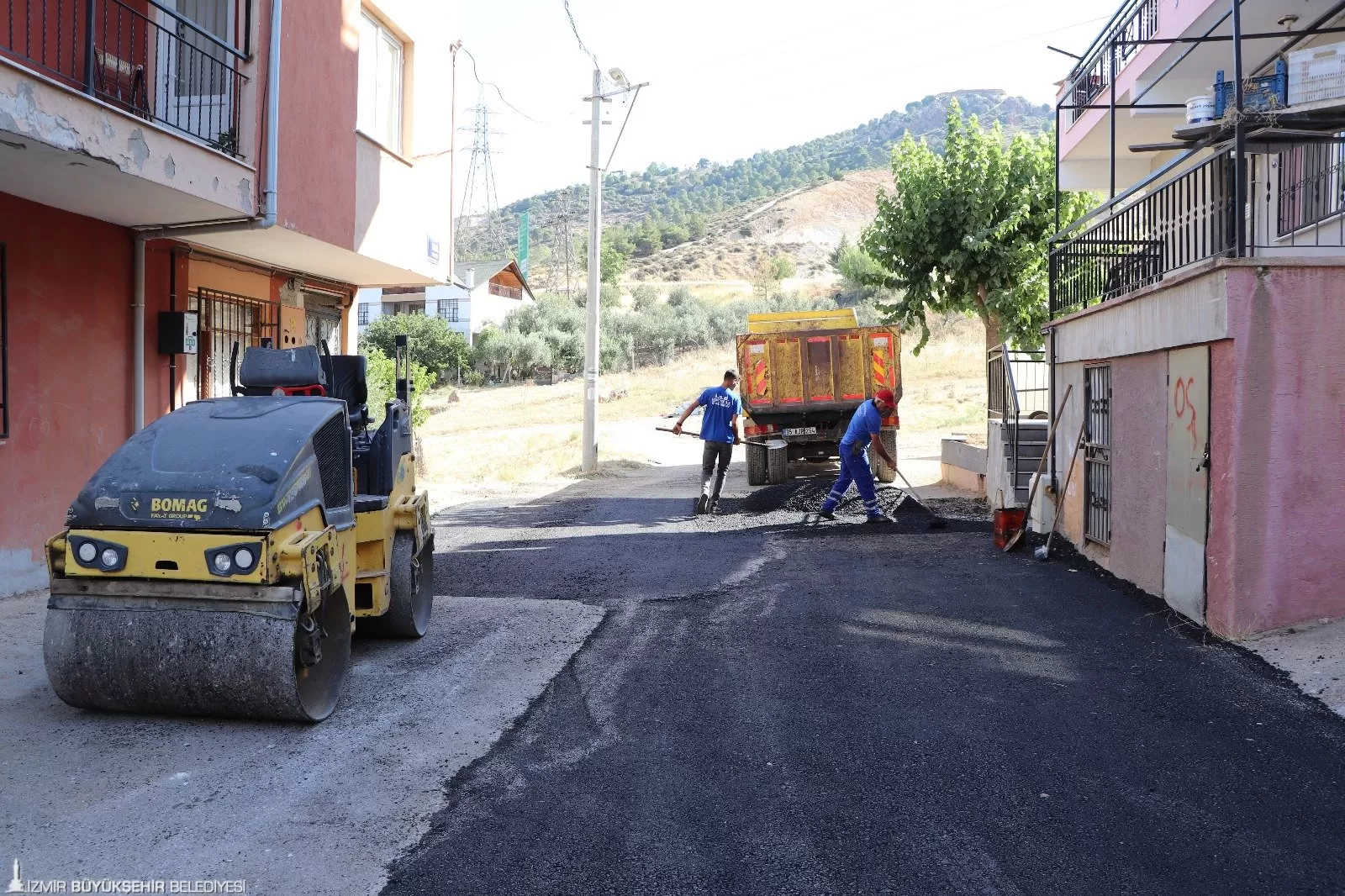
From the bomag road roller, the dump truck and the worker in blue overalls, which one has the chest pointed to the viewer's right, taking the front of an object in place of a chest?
the worker in blue overalls

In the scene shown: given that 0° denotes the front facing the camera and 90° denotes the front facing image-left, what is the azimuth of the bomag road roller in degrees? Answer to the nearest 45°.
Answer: approximately 45°

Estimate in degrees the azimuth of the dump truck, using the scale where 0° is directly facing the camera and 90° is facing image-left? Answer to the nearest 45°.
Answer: approximately 180°

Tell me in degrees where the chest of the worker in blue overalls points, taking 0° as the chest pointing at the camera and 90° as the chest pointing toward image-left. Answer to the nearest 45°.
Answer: approximately 270°

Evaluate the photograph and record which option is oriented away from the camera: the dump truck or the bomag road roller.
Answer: the dump truck

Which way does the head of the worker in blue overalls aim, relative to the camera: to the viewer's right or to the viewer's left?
to the viewer's right

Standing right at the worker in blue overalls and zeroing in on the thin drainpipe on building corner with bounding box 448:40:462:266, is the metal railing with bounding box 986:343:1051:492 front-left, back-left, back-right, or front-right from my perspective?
back-right

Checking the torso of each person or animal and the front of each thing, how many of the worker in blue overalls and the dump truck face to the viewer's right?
1

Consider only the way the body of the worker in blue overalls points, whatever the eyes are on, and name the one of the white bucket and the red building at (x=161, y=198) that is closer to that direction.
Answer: the white bucket
